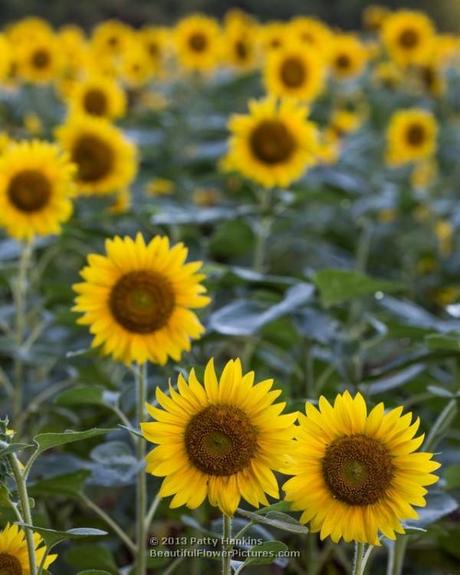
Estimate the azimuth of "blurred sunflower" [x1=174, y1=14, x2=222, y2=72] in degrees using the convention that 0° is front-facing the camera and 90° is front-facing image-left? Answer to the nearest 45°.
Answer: approximately 0°

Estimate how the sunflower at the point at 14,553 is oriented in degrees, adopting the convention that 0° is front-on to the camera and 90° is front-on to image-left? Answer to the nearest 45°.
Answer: approximately 0°

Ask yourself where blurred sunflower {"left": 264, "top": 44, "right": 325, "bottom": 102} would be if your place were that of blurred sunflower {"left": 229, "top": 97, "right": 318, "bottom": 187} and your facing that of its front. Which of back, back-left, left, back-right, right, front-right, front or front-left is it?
back

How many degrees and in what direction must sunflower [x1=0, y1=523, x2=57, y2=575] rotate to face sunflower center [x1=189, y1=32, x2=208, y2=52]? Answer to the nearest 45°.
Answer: approximately 180°

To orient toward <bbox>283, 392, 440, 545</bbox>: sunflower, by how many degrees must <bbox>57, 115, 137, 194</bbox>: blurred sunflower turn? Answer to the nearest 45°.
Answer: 0° — it already faces it

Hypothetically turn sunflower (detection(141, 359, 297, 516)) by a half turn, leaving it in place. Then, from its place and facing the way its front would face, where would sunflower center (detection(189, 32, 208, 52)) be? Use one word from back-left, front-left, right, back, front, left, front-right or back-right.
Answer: front

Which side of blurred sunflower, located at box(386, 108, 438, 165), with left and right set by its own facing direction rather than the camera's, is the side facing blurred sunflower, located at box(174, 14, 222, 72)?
right

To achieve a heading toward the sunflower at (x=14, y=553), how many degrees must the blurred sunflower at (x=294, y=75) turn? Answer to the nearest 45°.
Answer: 0° — it already faces it
